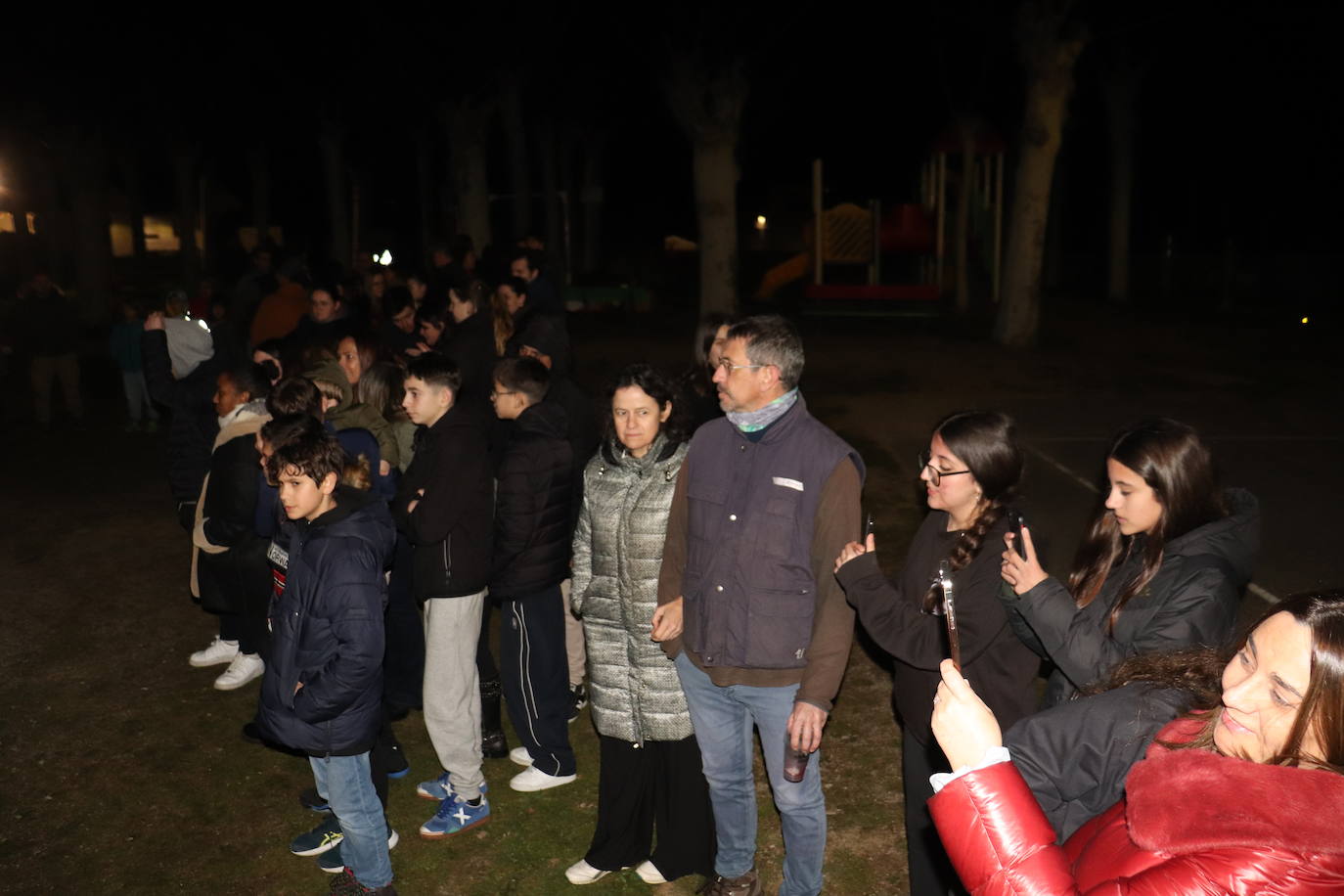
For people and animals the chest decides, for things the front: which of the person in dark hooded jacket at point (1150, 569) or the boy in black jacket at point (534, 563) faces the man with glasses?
the person in dark hooded jacket

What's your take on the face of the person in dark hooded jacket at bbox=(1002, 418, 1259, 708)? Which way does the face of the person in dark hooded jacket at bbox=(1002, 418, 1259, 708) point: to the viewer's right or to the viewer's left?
to the viewer's left

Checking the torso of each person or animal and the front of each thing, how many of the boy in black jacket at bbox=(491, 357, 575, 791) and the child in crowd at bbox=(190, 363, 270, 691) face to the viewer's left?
2

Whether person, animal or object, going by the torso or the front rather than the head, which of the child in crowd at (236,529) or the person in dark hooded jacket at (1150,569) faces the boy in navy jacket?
the person in dark hooded jacket

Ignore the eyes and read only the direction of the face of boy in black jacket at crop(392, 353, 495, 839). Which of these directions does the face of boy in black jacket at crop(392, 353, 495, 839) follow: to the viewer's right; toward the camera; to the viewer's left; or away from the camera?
to the viewer's left

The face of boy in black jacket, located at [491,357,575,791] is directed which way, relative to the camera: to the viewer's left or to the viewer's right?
to the viewer's left

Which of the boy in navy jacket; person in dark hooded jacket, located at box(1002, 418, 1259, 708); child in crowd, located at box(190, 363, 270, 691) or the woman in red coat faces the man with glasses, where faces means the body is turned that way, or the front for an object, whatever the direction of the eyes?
the person in dark hooded jacket

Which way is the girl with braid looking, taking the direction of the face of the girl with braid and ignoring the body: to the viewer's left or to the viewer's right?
to the viewer's left

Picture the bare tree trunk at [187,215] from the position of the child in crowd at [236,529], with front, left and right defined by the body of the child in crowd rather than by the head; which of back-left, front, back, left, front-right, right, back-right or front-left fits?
right

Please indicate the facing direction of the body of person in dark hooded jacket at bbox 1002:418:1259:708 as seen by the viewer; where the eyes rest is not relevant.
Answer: to the viewer's left
